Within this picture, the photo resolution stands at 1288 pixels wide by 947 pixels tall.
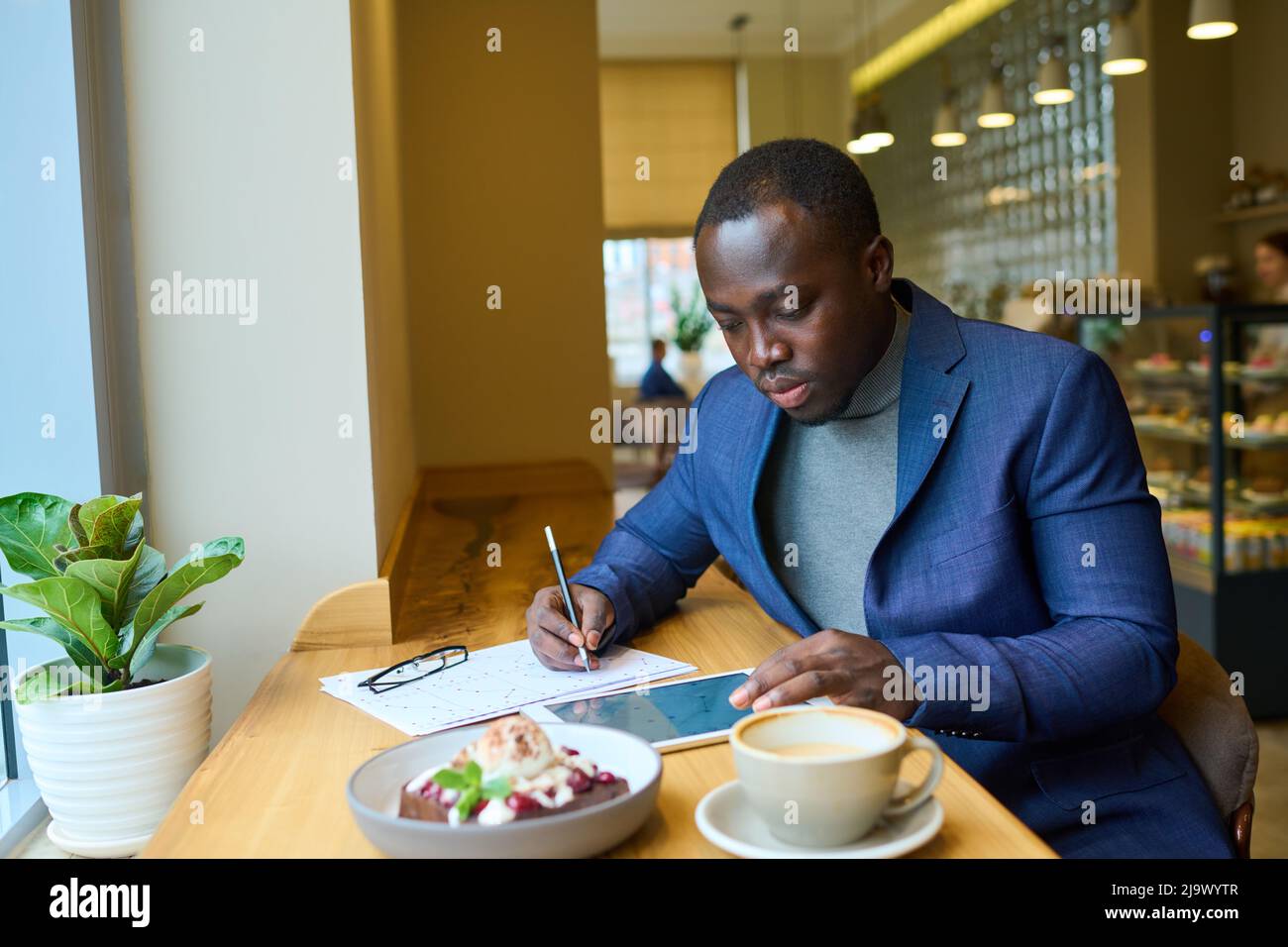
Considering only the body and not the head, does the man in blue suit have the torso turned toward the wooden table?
yes

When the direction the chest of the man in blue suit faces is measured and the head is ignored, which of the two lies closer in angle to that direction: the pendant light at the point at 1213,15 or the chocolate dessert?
the chocolate dessert

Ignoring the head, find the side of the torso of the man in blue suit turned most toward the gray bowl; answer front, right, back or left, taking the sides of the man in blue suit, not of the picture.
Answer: front

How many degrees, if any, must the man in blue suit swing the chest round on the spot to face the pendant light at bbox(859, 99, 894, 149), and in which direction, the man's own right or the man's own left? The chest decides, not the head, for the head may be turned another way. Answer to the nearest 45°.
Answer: approximately 135° to the man's own right

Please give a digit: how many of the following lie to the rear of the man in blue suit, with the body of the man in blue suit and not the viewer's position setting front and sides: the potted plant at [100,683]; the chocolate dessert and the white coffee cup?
0

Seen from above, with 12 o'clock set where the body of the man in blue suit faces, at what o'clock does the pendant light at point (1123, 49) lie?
The pendant light is roughly at 5 o'clock from the man in blue suit.

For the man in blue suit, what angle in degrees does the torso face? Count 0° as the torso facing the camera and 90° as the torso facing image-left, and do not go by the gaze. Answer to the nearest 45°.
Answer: approximately 45°

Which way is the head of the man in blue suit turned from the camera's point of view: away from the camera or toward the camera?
toward the camera

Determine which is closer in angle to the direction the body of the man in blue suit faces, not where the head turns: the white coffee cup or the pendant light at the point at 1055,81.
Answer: the white coffee cup

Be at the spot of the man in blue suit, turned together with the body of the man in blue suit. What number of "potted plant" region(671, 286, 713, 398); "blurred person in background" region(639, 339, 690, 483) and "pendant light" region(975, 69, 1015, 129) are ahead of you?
0
